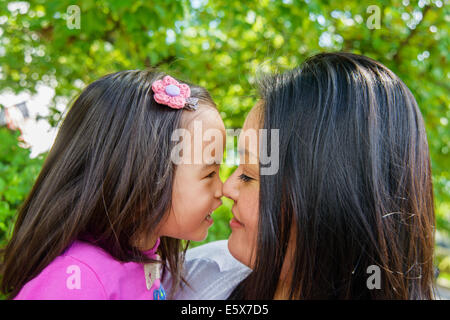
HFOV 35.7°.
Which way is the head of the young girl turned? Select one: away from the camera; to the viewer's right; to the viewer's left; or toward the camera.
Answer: to the viewer's right

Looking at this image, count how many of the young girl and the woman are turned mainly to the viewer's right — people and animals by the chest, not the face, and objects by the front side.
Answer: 1

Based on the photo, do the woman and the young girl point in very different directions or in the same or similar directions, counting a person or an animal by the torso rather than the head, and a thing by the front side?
very different directions

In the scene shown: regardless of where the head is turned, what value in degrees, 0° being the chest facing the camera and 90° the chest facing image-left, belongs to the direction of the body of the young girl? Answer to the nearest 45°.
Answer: approximately 270°

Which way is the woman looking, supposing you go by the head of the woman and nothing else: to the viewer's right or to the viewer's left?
to the viewer's left

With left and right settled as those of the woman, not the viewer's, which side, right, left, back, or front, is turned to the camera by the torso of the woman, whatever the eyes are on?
left
